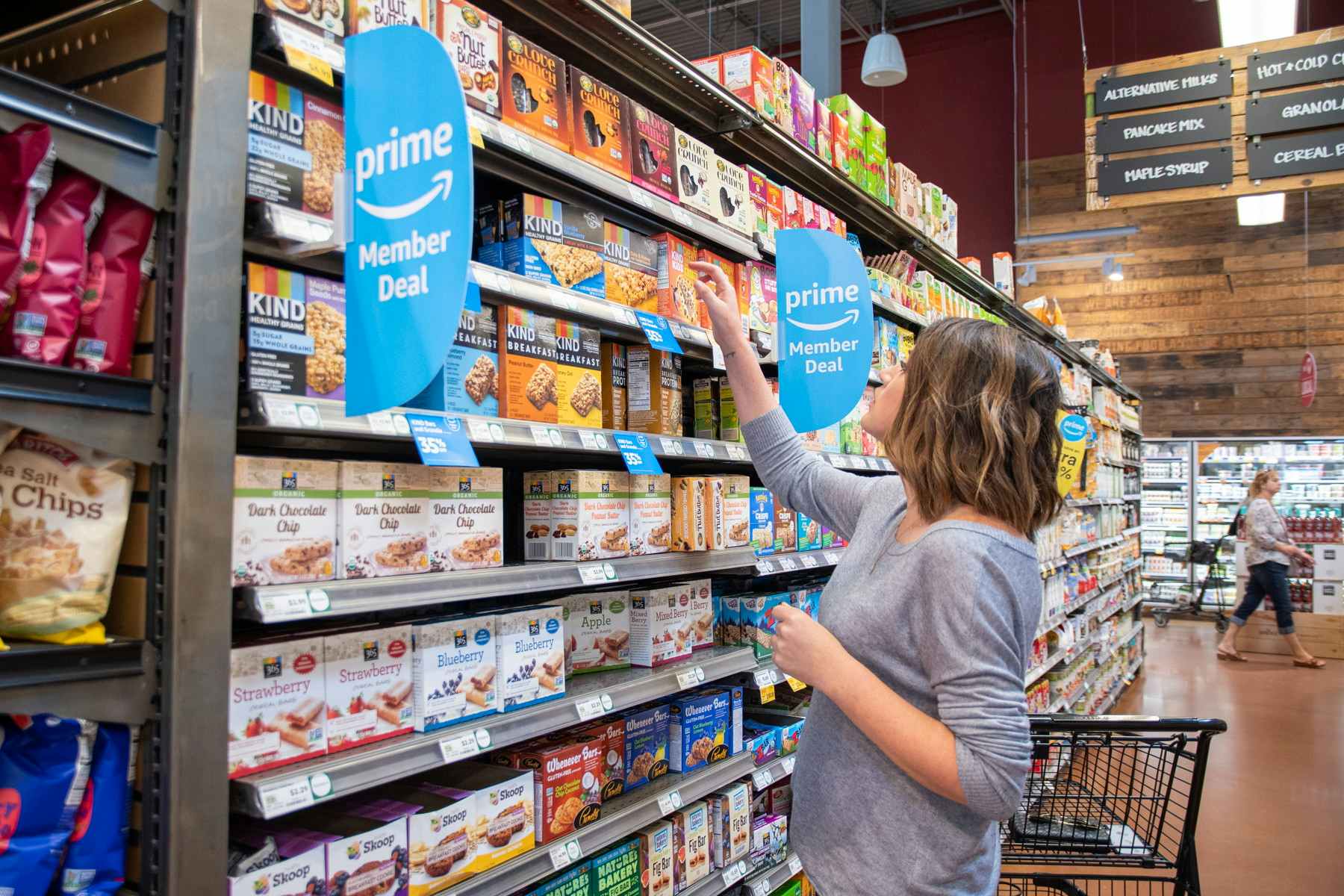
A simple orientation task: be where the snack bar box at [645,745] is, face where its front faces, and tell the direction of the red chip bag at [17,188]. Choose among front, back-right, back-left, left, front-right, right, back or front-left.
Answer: right

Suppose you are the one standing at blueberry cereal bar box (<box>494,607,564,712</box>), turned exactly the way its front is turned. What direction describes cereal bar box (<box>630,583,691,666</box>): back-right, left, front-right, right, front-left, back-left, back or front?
left

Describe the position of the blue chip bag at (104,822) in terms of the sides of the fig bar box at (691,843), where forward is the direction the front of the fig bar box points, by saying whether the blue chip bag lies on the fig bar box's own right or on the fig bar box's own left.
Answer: on the fig bar box's own right

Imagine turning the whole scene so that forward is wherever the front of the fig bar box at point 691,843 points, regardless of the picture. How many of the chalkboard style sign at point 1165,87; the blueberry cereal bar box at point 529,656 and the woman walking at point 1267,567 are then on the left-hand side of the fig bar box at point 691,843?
2

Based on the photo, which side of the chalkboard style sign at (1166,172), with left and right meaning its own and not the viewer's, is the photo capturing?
front

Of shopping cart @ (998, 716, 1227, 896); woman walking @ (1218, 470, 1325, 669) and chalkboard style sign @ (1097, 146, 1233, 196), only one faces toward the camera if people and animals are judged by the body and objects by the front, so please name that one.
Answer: the chalkboard style sign

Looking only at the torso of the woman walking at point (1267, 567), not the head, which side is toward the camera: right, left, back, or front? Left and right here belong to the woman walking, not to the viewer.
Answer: right

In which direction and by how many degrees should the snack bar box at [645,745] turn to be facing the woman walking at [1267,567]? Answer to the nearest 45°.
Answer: approximately 90° to its left

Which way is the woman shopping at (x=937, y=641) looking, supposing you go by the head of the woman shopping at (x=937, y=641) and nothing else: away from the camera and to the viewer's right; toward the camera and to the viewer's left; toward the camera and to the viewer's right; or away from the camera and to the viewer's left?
away from the camera and to the viewer's left

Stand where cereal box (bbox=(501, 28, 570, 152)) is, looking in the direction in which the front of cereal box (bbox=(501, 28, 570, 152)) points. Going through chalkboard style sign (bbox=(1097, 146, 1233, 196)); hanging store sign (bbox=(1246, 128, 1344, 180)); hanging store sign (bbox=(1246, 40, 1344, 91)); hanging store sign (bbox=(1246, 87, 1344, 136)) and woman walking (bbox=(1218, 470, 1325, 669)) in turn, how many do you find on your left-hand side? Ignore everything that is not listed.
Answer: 5

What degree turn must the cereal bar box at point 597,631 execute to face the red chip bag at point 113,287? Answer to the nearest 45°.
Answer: approximately 90° to its right

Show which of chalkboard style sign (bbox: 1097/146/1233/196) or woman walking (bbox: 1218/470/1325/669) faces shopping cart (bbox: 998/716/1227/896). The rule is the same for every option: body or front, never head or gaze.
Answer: the chalkboard style sign

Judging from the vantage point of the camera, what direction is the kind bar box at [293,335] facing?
facing the viewer and to the right of the viewer

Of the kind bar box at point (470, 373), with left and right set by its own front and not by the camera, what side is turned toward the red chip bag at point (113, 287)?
right

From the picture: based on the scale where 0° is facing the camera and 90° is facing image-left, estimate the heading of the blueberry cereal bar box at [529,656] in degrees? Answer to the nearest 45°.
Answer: approximately 315°

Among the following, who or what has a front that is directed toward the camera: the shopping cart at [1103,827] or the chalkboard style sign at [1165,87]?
the chalkboard style sign

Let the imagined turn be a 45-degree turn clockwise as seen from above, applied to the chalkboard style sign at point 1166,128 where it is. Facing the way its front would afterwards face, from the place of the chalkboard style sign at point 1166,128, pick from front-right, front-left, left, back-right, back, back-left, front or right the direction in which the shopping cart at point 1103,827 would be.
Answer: front-left

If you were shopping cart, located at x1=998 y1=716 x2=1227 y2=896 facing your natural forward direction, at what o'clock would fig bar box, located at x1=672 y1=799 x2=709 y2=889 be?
The fig bar box is roughly at 8 o'clock from the shopping cart.
